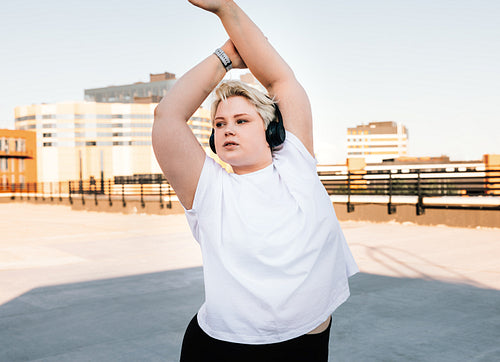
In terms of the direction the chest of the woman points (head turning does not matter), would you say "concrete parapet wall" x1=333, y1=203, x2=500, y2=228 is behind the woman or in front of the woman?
behind

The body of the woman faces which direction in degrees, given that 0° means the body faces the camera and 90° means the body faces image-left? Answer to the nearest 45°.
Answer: approximately 0°
